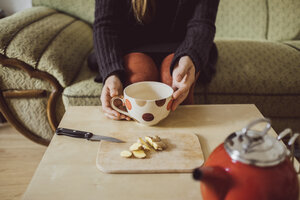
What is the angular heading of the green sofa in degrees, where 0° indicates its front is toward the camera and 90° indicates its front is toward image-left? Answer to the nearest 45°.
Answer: approximately 0°

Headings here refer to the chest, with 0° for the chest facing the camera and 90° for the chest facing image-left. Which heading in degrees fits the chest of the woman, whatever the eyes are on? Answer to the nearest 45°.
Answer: approximately 0°

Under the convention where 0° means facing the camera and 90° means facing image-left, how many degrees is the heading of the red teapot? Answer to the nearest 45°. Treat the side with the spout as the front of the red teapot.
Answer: approximately 45°
